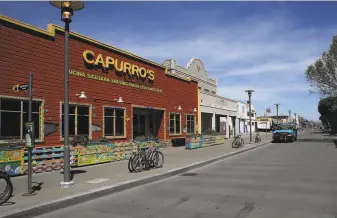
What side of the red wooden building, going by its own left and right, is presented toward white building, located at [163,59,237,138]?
left

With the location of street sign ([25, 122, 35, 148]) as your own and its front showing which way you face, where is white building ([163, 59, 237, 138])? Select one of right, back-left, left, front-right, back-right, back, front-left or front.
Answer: back-left

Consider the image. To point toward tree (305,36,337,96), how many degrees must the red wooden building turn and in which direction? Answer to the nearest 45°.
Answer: approximately 90° to its left

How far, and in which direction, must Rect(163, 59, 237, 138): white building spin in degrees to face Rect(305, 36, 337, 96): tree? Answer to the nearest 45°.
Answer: approximately 45° to its left

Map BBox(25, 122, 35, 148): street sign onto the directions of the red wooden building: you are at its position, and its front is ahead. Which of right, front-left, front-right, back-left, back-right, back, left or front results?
front-right

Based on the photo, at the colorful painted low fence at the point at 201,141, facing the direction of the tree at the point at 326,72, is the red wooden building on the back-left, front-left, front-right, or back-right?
back-right

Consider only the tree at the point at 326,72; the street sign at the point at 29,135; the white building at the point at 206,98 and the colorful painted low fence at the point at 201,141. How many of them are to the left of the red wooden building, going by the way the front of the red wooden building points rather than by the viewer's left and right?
3

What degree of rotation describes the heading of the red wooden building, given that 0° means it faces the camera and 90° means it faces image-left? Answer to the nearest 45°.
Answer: approximately 315°

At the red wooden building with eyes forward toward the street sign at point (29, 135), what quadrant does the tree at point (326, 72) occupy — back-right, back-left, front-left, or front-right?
back-left

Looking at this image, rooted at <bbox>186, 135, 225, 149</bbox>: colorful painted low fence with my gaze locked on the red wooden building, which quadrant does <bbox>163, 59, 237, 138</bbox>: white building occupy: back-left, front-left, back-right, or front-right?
back-right

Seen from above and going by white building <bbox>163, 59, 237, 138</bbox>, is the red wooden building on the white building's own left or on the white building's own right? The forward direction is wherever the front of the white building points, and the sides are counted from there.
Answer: on the white building's own right

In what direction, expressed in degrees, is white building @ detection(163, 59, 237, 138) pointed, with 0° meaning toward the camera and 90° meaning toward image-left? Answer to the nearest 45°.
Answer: approximately 315°
